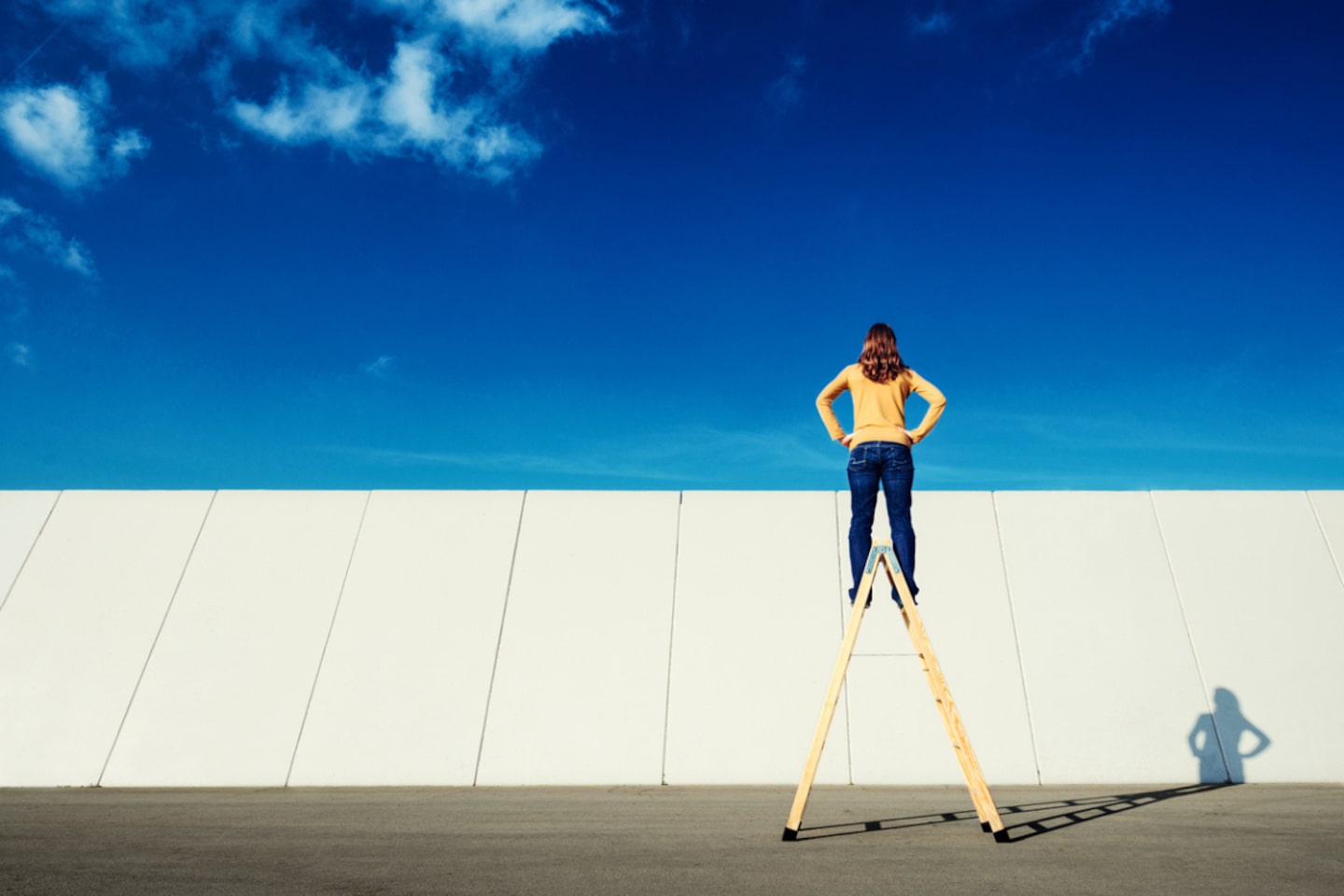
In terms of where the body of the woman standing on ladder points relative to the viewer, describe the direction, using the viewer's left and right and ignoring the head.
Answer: facing away from the viewer

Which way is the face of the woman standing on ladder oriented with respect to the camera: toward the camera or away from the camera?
away from the camera
